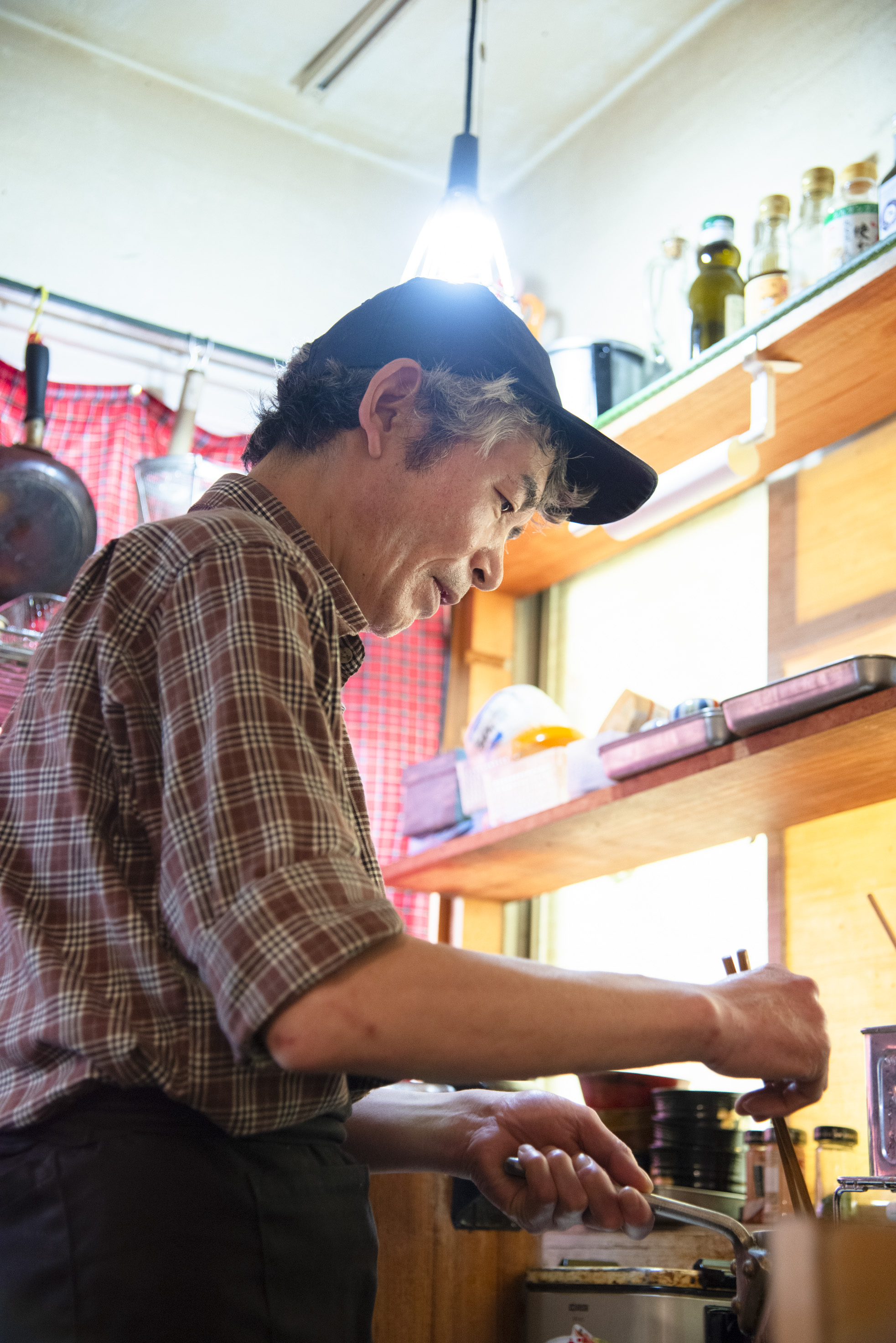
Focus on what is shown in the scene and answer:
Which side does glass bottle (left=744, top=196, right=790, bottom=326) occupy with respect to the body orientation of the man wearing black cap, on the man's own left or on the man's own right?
on the man's own left

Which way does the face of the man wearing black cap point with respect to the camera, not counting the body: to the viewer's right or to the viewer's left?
to the viewer's right

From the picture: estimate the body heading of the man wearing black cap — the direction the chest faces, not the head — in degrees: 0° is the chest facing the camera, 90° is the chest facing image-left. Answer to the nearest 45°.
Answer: approximately 270°

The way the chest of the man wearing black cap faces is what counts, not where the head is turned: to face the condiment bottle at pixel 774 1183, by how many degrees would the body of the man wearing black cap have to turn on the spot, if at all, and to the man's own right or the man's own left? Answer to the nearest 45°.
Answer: approximately 45° to the man's own left

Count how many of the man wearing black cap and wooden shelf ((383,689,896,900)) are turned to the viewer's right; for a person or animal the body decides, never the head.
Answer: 1

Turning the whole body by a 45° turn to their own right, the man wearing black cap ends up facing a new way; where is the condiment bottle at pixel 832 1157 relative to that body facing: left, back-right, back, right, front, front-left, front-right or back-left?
left

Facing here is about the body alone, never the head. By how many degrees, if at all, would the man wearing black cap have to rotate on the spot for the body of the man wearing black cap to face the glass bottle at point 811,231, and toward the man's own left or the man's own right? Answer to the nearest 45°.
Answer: approximately 45° to the man's own left

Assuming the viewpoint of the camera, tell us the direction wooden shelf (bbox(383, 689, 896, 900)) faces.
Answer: facing the viewer and to the left of the viewer
